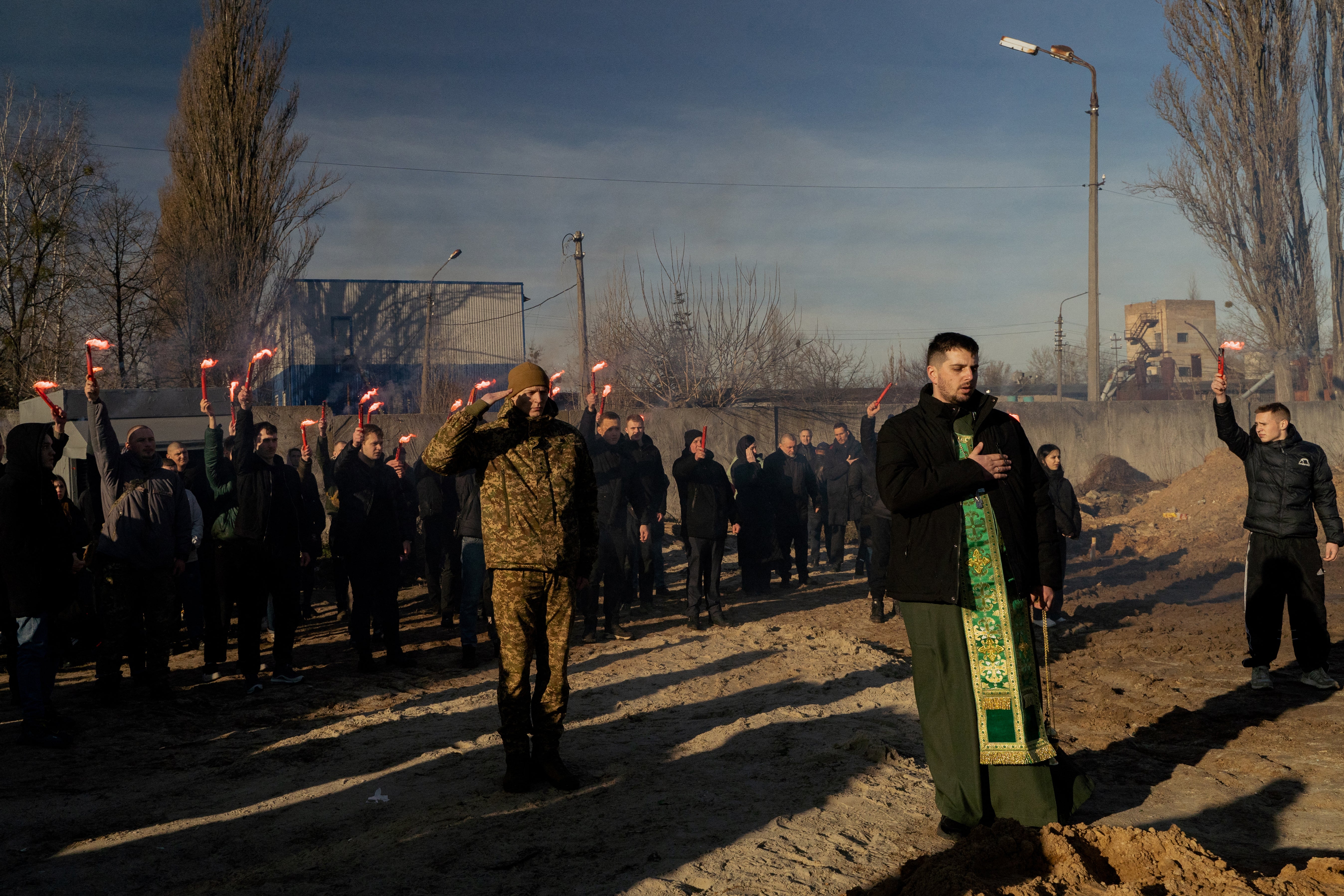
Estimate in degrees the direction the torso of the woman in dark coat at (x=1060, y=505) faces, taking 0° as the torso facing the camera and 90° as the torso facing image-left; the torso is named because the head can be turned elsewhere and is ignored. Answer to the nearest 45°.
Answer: approximately 315°

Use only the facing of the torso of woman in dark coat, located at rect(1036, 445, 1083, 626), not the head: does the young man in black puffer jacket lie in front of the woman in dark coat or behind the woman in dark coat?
in front

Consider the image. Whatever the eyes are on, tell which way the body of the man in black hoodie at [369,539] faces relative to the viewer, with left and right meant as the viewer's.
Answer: facing the viewer and to the right of the viewer

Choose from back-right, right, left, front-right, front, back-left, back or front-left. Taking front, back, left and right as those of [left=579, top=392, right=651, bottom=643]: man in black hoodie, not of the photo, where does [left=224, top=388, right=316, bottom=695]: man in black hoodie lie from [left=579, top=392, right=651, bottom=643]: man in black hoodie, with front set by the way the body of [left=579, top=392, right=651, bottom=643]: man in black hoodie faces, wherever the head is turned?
right
